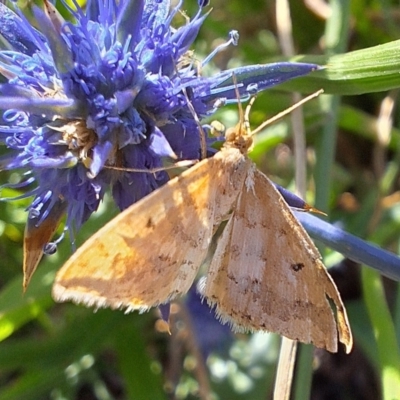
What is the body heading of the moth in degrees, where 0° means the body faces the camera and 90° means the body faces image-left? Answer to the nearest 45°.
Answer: approximately 180°
